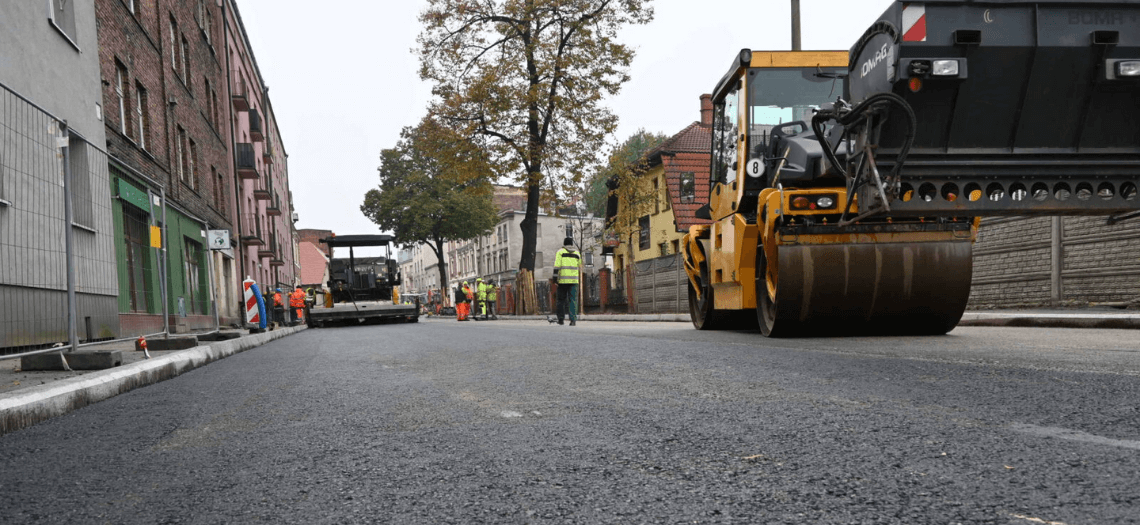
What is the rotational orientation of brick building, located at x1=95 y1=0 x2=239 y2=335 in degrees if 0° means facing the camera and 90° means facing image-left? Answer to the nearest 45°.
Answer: approximately 315°

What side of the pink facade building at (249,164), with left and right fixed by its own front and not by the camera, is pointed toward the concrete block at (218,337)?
right

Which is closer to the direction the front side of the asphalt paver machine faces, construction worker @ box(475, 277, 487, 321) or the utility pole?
the construction worker

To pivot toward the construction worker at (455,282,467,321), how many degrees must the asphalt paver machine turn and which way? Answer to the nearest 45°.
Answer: approximately 45° to its right

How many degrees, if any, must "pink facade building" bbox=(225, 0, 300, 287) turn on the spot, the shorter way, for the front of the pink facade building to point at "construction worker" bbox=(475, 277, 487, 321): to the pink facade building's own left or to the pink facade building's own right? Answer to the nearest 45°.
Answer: approximately 45° to the pink facade building's own right

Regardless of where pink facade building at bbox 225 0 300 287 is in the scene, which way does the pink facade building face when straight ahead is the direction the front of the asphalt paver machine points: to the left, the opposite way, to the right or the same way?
to the right

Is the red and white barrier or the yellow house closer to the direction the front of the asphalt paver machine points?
the yellow house

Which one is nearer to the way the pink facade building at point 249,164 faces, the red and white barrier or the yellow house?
the yellow house

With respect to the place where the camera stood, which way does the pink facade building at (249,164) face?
facing to the right of the viewer

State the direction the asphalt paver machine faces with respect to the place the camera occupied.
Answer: facing away from the viewer

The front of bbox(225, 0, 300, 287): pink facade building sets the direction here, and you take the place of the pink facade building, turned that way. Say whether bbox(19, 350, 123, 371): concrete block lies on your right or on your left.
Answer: on your right

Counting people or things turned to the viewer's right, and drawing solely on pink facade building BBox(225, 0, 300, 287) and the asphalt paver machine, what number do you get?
1

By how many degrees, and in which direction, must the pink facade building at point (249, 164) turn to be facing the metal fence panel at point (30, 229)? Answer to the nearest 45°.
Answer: approximately 90° to its right

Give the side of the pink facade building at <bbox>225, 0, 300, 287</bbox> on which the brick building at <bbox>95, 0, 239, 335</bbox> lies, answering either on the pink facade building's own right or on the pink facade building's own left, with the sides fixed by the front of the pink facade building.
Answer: on the pink facade building's own right

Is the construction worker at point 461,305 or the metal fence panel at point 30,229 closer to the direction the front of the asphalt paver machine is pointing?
the construction worker
